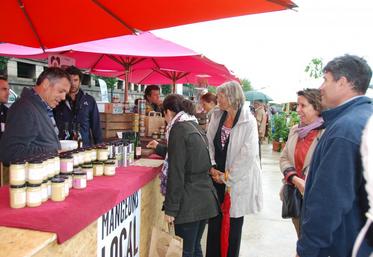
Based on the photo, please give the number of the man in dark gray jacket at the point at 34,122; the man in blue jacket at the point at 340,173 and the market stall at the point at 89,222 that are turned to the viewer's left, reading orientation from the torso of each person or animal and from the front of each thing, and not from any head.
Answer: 1

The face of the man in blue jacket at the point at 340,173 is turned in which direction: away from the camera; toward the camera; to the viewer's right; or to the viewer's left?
to the viewer's left

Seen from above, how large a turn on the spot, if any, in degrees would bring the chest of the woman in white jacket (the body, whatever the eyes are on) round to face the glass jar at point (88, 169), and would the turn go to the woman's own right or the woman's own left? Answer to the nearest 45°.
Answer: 0° — they already face it

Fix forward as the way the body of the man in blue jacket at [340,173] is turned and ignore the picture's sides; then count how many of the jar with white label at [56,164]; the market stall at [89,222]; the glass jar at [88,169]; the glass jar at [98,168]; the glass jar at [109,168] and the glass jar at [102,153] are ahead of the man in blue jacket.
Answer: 6

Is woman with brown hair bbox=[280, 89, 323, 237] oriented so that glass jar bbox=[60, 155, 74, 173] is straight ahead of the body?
yes

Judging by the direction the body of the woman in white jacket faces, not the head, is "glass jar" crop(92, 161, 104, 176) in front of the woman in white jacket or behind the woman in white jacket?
in front

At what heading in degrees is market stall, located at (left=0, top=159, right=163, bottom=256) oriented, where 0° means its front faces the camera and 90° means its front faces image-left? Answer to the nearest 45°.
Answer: approximately 315°

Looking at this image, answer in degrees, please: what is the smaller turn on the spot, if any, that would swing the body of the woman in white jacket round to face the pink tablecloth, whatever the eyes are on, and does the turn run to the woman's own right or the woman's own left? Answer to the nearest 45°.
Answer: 0° — they already face it

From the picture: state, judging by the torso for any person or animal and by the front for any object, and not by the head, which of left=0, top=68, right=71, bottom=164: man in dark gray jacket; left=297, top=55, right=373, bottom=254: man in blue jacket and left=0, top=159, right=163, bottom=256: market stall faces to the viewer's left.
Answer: the man in blue jacket

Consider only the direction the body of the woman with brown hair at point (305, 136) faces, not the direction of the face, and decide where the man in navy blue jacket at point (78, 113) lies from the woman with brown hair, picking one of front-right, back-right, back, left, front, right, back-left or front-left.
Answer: front-right

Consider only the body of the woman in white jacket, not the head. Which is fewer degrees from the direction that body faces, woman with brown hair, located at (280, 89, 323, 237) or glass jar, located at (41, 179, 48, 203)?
the glass jar

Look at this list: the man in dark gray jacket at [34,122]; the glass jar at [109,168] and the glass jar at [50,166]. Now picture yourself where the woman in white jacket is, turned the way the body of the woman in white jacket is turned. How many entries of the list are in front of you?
3

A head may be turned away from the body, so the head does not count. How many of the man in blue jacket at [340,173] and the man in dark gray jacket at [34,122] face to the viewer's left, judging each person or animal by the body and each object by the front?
1

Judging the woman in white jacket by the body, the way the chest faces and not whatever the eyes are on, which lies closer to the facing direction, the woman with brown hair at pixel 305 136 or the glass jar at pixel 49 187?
the glass jar

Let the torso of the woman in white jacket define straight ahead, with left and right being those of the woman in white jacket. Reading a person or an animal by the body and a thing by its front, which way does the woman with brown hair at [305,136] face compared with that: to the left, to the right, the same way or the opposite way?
the same way

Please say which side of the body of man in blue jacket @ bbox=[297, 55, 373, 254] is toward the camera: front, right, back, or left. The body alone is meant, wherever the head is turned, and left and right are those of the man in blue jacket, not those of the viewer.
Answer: left

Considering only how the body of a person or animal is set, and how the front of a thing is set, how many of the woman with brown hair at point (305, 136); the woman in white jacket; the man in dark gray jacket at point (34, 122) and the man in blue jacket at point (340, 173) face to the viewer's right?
1

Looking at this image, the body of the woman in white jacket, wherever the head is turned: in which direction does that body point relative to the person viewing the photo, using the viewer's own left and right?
facing the viewer and to the left of the viewer

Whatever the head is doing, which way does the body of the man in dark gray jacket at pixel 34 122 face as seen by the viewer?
to the viewer's right

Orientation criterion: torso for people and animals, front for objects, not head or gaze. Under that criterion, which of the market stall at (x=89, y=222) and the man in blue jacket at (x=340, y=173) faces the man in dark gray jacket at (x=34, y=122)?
the man in blue jacket

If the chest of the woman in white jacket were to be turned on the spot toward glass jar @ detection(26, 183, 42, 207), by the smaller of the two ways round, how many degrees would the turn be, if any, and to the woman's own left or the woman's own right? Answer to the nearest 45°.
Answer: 0° — they already face it

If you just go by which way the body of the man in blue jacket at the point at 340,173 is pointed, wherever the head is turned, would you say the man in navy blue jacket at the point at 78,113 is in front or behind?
in front
